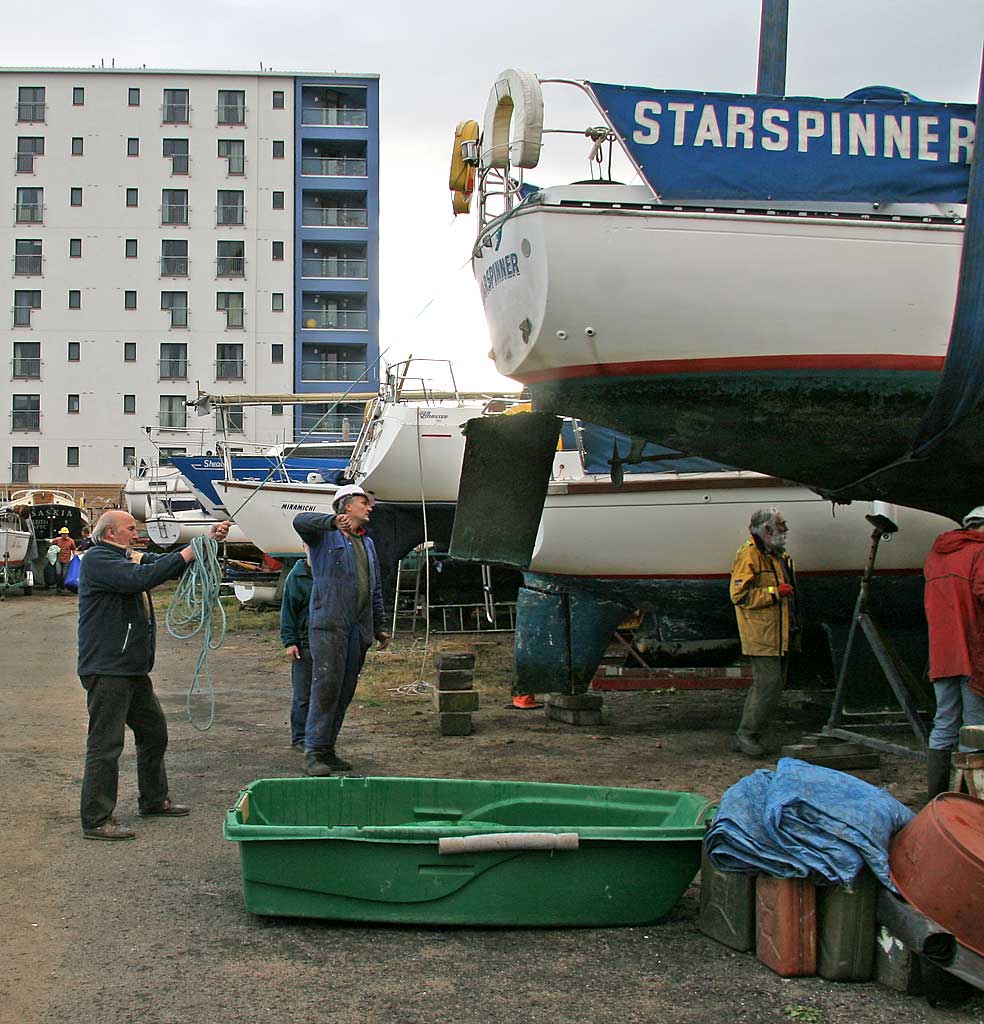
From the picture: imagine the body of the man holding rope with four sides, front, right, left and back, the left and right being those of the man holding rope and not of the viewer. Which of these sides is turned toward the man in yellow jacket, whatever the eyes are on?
front

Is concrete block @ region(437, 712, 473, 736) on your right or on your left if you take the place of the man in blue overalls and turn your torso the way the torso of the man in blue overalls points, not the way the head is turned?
on your left

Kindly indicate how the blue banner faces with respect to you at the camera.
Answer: facing the viewer

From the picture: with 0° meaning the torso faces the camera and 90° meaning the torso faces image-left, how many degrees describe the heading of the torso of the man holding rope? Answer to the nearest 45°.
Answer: approximately 270°

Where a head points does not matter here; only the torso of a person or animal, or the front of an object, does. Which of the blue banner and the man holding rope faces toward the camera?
the blue banner

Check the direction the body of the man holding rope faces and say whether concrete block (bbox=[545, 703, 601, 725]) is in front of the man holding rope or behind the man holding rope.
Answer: in front

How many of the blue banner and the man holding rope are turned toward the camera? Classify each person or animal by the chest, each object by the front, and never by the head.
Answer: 1

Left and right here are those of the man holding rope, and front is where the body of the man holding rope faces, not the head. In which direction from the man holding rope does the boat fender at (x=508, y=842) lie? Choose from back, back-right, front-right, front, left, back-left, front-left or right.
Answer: front-right

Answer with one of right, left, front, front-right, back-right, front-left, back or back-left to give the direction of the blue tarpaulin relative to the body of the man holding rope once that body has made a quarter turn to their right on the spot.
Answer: front-left

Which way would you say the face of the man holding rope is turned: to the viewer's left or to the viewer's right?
to the viewer's right

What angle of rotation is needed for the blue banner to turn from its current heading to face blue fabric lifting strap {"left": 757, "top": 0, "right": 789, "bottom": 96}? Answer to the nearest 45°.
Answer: approximately 180°

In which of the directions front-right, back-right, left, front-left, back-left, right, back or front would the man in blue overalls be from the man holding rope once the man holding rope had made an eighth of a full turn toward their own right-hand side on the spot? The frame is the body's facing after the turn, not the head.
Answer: left

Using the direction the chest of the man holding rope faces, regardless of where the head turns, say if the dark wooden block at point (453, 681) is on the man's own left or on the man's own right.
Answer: on the man's own left
